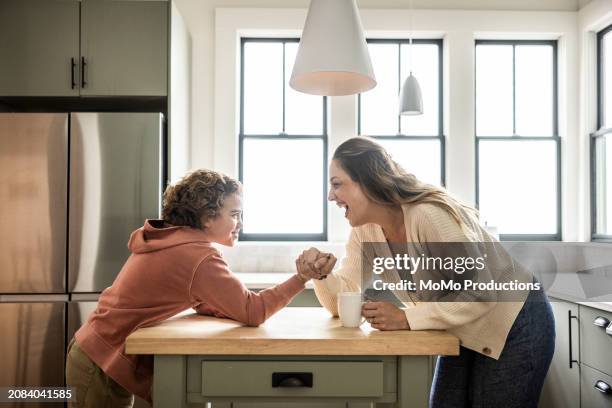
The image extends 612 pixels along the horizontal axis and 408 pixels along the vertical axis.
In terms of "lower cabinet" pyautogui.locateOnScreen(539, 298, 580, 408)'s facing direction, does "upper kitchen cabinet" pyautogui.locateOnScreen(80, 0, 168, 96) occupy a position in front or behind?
in front

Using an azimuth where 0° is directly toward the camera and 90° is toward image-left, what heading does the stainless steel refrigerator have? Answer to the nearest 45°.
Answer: approximately 0°

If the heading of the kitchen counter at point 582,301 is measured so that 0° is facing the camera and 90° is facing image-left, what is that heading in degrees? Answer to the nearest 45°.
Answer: approximately 45°

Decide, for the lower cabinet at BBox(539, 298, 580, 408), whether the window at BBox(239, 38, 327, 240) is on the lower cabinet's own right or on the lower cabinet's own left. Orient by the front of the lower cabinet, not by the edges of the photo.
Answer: on the lower cabinet's own right

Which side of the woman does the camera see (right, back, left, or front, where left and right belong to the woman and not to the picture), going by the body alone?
left

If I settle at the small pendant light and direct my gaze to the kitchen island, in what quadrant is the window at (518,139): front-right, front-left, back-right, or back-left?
back-left

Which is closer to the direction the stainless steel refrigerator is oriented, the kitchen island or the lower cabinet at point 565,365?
the kitchen island

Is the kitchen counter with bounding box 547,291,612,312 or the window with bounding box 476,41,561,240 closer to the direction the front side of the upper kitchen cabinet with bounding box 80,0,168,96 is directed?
the kitchen counter

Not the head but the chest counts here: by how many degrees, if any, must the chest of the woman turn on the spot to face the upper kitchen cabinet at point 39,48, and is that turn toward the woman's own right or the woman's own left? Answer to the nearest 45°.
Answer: approximately 45° to the woman's own right

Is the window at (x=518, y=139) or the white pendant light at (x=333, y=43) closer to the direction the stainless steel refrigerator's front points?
the white pendant light

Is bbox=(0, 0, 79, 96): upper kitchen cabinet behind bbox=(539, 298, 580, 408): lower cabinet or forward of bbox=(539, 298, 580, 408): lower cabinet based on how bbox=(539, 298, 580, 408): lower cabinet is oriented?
forward

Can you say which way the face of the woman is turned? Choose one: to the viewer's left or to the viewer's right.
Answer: to the viewer's left
